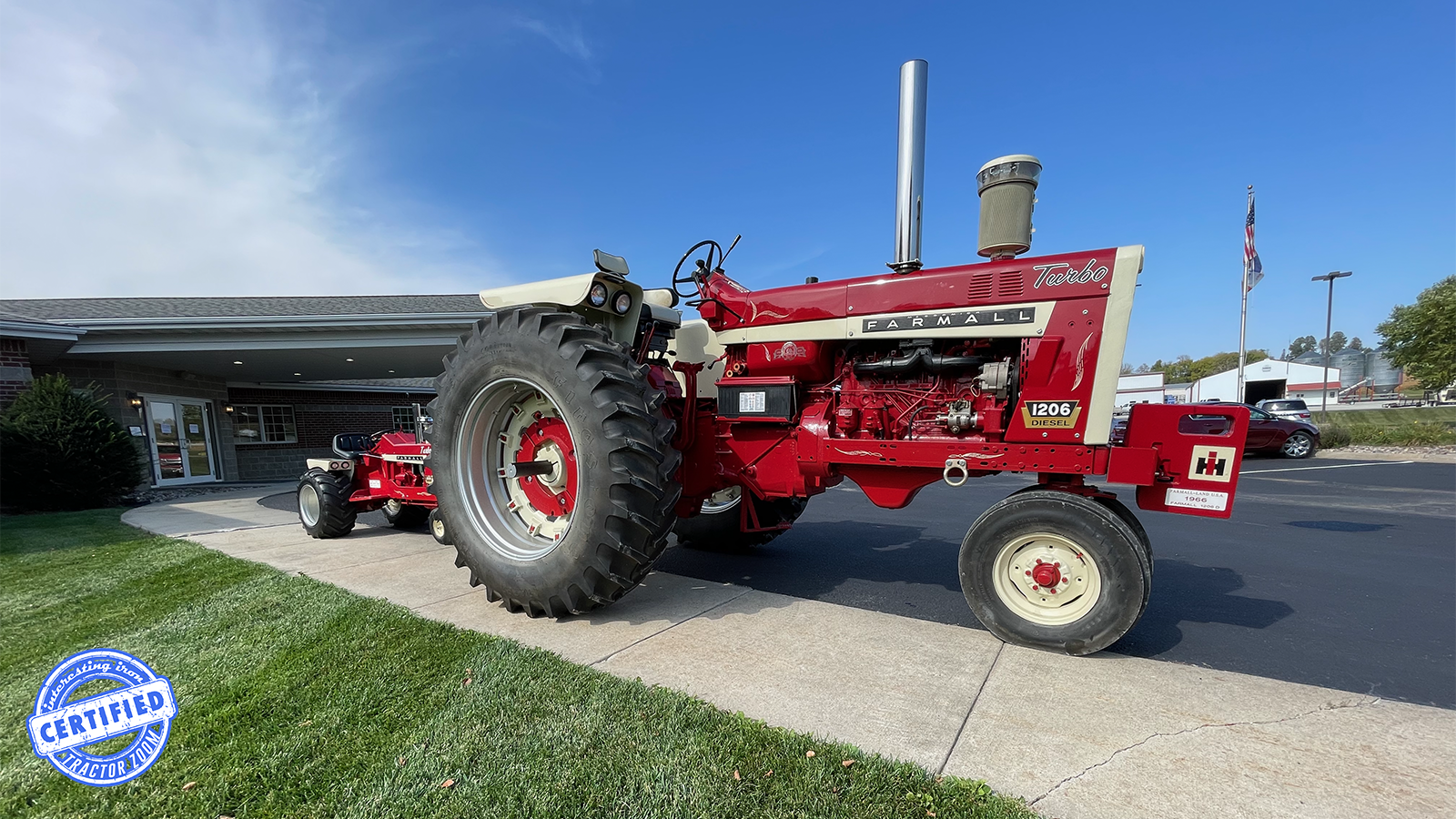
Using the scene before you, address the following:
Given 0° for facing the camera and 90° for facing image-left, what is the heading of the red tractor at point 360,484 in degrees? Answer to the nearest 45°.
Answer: approximately 315°

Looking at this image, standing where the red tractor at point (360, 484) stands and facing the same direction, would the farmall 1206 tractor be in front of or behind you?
in front

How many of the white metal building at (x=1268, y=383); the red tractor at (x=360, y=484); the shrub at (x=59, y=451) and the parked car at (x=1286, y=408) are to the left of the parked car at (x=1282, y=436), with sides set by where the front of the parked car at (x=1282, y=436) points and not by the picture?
2

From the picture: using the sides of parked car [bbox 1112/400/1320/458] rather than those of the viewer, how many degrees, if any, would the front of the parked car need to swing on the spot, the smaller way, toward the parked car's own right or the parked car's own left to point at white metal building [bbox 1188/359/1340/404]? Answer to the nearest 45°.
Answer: approximately 90° to the parked car's own left

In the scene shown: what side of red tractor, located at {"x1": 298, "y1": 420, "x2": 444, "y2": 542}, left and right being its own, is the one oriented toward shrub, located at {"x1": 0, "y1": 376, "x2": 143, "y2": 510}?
back

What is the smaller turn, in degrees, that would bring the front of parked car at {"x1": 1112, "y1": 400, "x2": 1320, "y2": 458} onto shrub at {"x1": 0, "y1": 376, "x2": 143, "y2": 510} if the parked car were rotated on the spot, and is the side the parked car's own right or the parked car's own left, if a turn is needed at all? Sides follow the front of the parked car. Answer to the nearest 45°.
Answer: approximately 135° to the parked car's own right

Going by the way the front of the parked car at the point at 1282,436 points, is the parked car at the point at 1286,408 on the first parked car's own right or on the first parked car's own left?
on the first parked car's own left

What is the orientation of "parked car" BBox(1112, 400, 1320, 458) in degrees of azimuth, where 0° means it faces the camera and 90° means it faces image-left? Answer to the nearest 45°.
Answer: approximately 270°

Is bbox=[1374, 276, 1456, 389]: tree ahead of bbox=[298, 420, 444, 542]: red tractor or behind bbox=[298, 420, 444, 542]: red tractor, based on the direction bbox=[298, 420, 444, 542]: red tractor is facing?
ahead
